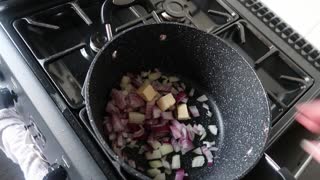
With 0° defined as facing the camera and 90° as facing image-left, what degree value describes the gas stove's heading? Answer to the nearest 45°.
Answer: approximately 45°
